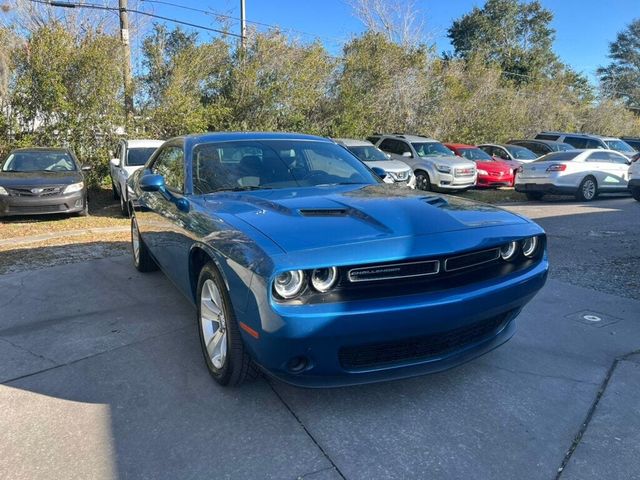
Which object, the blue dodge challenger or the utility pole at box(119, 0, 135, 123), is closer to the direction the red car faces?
the blue dodge challenger

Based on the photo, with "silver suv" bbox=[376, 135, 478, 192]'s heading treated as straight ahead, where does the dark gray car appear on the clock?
The dark gray car is roughly at 3 o'clock from the silver suv.

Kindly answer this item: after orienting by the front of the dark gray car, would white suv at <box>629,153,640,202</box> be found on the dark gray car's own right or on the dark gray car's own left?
on the dark gray car's own left

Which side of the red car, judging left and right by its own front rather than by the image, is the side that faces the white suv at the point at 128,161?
right

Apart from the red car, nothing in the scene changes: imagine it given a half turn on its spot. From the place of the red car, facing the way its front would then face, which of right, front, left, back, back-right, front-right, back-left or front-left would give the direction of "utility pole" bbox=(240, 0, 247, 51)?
front-left

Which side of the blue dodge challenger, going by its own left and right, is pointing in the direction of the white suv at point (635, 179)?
left

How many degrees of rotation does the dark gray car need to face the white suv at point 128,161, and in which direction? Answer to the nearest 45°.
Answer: approximately 135° to its left

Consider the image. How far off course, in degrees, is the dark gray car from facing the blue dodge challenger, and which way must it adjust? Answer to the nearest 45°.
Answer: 0° — it already faces it

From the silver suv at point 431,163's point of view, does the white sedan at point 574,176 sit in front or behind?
in front

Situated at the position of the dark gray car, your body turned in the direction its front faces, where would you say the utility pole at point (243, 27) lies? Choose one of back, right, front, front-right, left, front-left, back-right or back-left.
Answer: back-left

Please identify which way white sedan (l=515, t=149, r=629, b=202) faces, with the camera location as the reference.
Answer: facing away from the viewer and to the right of the viewer

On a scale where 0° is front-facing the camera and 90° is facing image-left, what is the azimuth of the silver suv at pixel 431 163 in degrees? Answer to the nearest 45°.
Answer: approximately 315°

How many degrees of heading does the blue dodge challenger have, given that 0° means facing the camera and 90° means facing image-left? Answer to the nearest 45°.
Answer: approximately 315°
